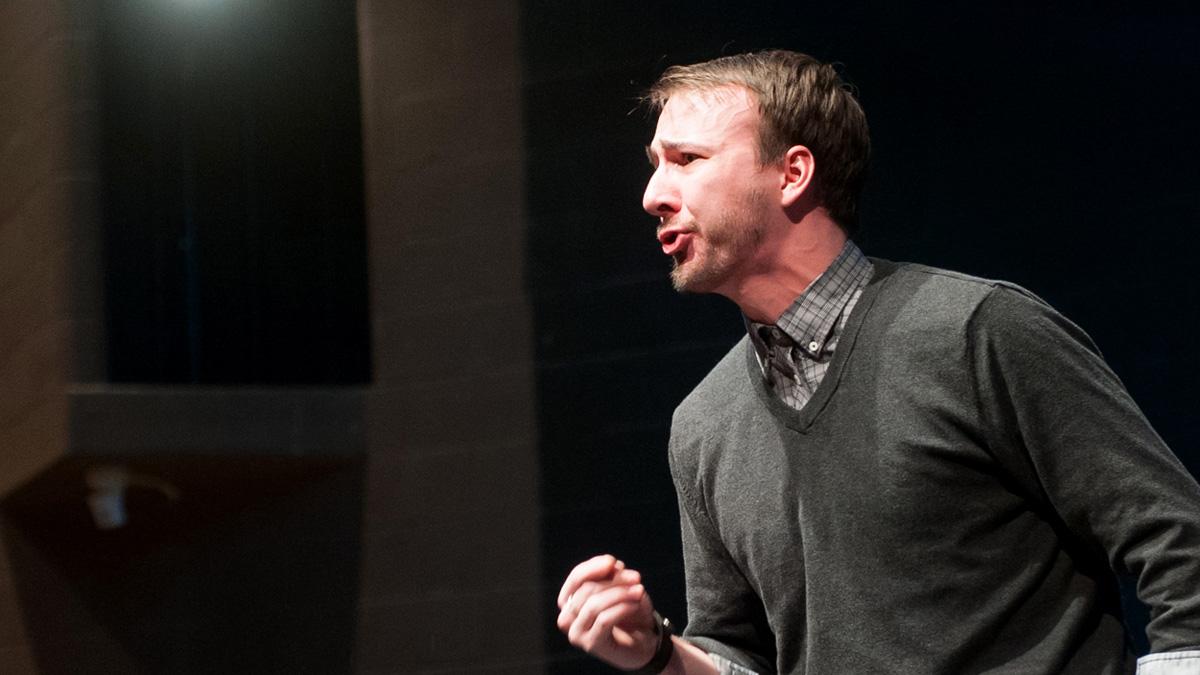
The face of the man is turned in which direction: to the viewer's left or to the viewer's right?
to the viewer's left

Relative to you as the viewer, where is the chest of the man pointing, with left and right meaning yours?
facing the viewer and to the left of the viewer
